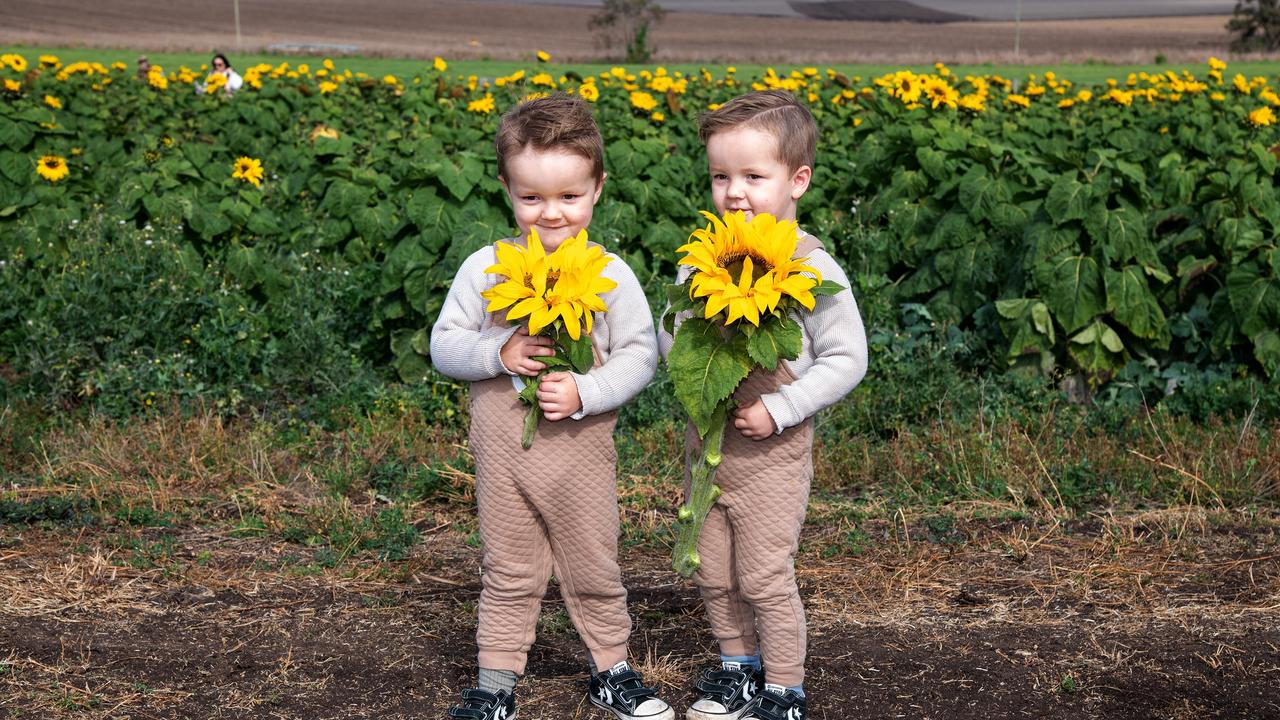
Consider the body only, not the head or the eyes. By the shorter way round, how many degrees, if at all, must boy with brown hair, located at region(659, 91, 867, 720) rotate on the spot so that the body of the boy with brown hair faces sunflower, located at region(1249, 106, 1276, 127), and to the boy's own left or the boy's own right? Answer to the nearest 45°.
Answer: approximately 180°

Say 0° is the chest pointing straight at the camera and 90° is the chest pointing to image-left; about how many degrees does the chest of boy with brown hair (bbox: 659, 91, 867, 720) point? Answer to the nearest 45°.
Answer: approximately 45°

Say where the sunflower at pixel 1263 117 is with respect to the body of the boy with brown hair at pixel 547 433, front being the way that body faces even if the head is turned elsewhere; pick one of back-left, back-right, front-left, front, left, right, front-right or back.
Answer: back-left

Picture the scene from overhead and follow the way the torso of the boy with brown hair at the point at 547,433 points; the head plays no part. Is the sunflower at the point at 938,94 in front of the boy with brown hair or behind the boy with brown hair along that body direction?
behind

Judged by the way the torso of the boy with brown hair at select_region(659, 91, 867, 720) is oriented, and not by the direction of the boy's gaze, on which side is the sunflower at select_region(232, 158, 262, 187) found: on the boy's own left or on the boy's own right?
on the boy's own right

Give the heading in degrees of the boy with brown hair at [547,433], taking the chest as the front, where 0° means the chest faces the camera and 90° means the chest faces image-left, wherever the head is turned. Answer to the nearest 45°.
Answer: approximately 0°

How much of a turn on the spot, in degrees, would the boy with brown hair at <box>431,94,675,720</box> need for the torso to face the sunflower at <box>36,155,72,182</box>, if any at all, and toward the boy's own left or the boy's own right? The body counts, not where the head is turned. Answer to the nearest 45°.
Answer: approximately 135° to the boy's own right
